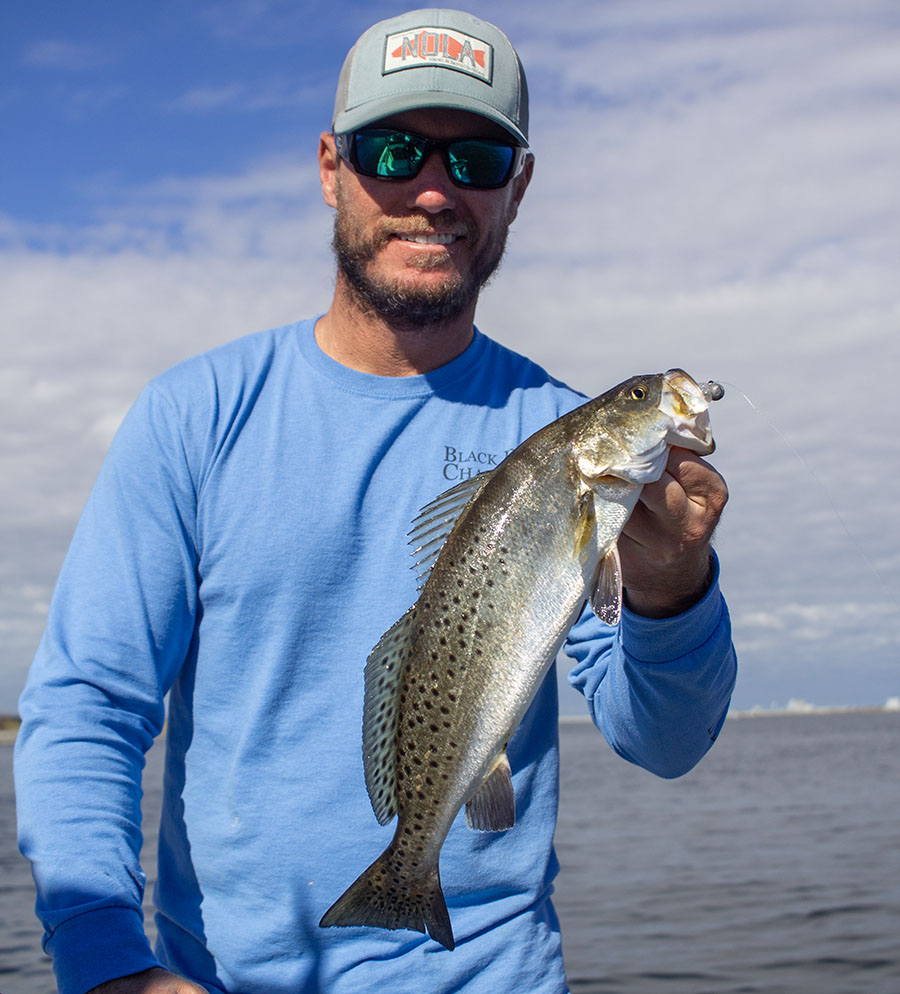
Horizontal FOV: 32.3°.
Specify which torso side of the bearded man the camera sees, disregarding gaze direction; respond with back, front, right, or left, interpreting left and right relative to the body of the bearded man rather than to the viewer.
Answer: front

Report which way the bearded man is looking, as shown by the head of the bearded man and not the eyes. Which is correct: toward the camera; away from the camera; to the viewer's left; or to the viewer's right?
toward the camera
